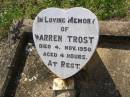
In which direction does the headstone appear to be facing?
toward the camera
